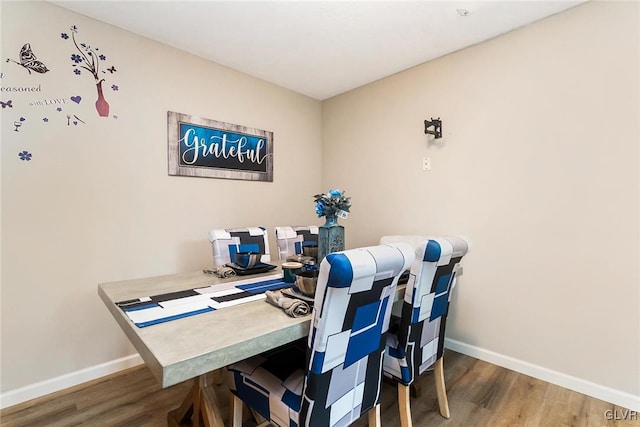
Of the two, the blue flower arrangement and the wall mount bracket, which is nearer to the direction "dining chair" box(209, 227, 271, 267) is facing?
the blue flower arrangement

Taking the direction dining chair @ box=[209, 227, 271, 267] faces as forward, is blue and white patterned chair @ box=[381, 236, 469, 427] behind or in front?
in front

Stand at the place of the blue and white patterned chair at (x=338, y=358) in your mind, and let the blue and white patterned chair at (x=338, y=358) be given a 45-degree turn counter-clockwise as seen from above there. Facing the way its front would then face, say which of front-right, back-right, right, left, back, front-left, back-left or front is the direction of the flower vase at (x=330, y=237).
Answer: right

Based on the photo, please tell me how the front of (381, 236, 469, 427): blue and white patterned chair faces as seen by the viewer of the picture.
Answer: facing away from the viewer and to the left of the viewer

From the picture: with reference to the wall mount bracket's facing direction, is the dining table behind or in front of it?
in front

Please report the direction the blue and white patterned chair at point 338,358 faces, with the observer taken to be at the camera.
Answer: facing away from the viewer and to the left of the viewer

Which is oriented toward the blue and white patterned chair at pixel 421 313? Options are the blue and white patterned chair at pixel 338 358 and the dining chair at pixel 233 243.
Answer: the dining chair

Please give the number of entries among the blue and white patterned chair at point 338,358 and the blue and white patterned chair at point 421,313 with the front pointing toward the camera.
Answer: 0

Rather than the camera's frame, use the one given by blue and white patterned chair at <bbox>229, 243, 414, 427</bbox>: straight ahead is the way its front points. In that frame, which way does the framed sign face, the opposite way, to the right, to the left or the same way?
the opposite way

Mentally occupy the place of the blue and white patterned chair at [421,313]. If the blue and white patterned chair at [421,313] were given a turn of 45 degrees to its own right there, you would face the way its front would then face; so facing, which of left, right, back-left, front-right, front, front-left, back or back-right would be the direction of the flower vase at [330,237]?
left

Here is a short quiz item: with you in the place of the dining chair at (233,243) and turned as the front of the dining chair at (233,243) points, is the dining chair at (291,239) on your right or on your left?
on your left

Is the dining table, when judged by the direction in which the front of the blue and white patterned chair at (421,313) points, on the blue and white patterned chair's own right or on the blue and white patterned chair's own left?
on the blue and white patterned chair's own left

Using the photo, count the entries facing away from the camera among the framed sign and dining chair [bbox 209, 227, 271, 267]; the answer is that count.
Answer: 0

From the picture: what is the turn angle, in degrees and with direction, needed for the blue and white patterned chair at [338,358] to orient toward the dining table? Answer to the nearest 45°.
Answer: approximately 45° to its left

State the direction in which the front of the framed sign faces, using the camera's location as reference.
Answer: facing the viewer and to the right of the viewer
